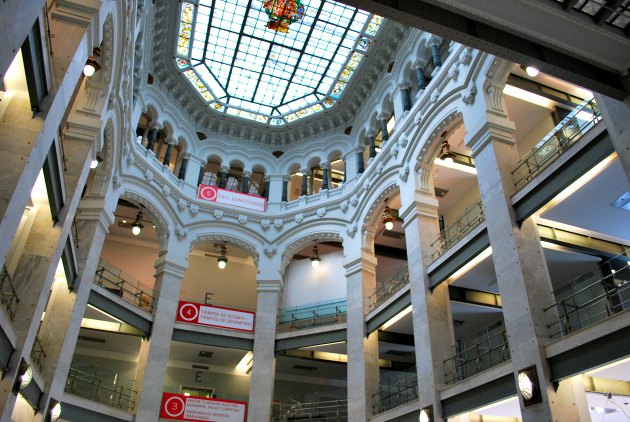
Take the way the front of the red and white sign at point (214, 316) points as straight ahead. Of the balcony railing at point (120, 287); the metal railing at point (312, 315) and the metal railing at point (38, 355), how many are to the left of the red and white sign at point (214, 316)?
1

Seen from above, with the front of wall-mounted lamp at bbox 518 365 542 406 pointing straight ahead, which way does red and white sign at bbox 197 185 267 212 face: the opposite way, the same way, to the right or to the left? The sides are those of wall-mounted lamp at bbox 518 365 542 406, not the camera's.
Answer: to the left

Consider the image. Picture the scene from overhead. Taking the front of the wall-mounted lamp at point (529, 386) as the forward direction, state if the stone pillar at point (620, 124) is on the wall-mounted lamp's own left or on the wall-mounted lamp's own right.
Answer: on the wall-mounted lamp's own left

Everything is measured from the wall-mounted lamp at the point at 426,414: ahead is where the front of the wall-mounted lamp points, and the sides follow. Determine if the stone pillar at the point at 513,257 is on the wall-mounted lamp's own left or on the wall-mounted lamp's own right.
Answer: on the wall-mounted lamp's own left

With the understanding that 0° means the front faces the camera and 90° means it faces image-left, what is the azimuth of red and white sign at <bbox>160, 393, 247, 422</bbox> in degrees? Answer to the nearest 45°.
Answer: approximately 0°

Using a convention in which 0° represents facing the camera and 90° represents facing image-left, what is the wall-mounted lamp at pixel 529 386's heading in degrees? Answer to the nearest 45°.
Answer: approximately 45°
